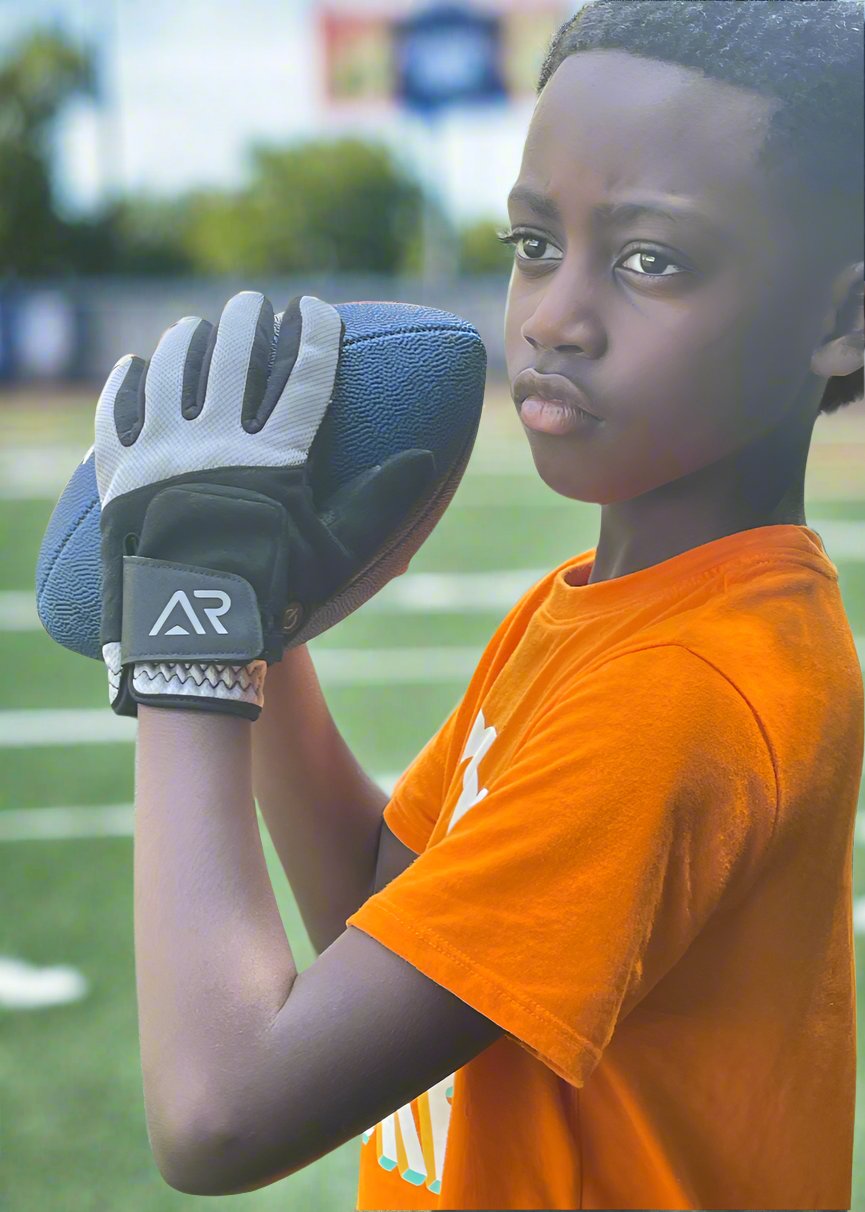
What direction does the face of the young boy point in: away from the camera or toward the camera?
toward the camera

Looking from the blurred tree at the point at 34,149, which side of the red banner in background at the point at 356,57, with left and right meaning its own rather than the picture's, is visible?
right

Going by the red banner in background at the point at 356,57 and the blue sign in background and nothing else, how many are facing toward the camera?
2

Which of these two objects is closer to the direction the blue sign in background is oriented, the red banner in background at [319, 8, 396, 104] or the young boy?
the young boy

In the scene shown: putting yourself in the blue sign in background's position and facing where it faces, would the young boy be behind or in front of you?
in front

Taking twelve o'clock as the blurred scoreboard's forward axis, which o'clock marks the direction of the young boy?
The young boy is roughly at 12 o'clock from the blurred scoreboard.

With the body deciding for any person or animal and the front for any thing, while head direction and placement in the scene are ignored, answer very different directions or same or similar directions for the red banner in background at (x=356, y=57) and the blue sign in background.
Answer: same or similar directions

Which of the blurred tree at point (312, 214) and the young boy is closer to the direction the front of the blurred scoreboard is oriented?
the young boy

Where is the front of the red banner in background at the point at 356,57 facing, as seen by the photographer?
facing the viewer

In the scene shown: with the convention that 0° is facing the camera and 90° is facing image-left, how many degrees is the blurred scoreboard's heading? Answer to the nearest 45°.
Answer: approximately 0°

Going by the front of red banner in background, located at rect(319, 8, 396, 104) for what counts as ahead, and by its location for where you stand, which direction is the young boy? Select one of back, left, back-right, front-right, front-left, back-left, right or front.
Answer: front
